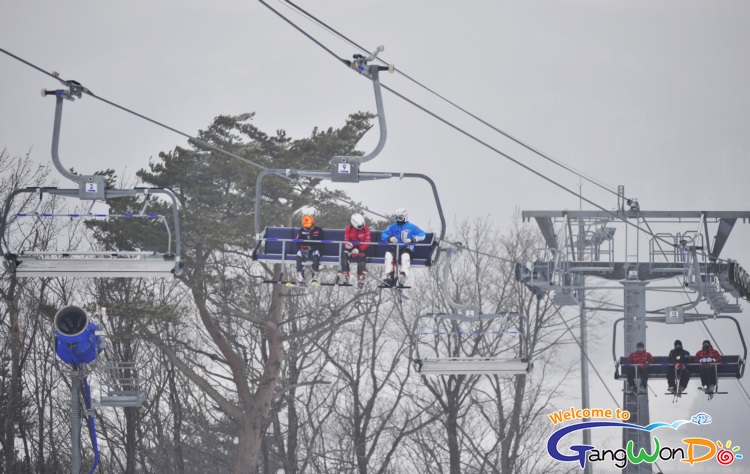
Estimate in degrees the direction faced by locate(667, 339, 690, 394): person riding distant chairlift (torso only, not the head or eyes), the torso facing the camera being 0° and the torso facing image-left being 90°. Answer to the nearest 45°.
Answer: approximately 0°

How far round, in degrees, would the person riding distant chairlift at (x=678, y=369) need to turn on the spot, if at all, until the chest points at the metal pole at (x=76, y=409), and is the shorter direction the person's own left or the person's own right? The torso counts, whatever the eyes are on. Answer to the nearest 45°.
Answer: approximately 45° to the person's own right

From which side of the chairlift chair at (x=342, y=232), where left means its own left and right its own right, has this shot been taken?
front

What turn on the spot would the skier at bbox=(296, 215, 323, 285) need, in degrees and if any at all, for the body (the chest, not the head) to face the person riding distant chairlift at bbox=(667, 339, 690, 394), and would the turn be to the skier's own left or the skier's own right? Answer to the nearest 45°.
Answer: approximately 135° to the skier's own left

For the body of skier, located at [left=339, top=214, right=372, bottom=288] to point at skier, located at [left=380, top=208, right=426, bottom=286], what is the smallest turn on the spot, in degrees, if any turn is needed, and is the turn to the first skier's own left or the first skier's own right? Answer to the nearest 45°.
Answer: approximately 90° to the first skier's own left

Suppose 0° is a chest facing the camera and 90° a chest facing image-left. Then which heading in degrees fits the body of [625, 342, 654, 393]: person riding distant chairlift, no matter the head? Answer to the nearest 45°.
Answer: approximately 0°

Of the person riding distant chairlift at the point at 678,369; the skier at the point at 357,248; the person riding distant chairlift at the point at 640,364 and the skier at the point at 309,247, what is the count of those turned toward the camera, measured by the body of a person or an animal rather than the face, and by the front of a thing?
4

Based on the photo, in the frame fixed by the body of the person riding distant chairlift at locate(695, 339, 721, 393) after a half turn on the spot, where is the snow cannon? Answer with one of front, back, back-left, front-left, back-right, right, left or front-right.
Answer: back-left

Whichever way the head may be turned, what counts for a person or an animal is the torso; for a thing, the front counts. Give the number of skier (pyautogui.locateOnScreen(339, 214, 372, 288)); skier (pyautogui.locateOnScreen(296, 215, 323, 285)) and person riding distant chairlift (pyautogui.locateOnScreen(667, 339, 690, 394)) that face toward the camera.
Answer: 3

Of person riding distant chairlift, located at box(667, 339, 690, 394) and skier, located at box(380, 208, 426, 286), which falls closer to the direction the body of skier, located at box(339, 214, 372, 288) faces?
the skier

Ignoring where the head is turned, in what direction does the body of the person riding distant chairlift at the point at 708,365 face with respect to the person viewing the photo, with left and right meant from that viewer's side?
facing the viewer

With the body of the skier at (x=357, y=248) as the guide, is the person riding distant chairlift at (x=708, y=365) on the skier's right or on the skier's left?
on the skier's left

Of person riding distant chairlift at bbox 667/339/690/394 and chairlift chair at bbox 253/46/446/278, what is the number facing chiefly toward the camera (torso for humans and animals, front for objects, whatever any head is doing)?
2
